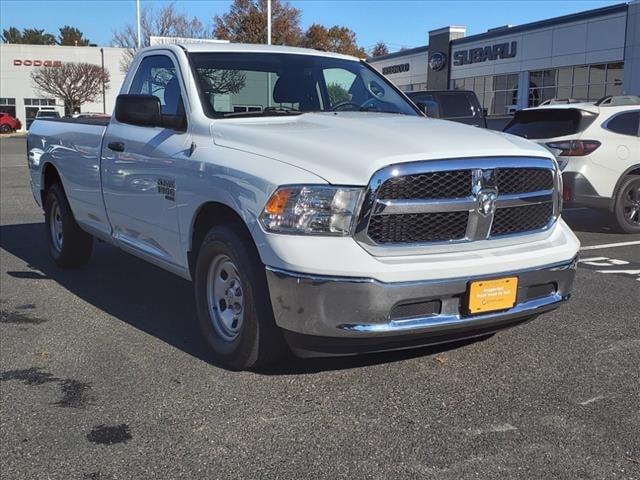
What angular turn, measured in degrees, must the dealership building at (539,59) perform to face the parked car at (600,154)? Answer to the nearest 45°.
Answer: approximately 45° to its left

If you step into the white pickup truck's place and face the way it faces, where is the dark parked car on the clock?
The dark parked car is roughly at 8 o'clock from the white pickup truck.

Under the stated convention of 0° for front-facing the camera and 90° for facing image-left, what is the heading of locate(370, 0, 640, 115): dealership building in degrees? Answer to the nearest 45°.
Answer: approximately 45°

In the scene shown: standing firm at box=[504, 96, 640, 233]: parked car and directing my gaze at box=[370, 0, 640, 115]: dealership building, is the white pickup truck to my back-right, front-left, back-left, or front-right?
back-left

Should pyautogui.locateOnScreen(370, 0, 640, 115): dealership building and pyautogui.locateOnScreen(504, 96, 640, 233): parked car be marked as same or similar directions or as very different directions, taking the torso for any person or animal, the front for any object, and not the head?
very different directions

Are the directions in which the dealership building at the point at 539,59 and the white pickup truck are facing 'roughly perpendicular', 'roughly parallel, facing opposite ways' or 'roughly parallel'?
roughly perpendicular

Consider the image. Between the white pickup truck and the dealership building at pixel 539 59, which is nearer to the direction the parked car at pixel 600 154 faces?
the dealership building

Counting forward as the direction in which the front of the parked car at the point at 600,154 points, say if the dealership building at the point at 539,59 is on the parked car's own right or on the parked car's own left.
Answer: on the parked car's own left

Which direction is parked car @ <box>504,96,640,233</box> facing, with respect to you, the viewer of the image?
facing away from the viewer and to the right of the viewer

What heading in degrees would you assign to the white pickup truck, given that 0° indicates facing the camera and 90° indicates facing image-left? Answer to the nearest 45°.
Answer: approximately 315°

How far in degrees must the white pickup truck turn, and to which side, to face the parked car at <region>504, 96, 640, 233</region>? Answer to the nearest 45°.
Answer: approximately 90° to its left
